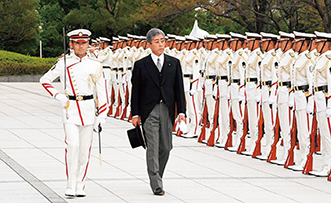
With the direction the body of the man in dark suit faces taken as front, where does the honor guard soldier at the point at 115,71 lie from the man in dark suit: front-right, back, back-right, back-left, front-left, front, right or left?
back

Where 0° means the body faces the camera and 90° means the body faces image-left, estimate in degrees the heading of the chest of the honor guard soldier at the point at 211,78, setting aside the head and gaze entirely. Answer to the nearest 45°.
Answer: approximately 45°

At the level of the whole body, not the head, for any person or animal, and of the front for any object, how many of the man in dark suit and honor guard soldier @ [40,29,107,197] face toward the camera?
2

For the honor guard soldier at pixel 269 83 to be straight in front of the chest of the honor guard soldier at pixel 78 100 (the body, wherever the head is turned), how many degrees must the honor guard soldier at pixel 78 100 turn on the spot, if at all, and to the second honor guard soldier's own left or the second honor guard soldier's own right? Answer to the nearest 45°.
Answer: approximately 135° to the second honor guard soldier's own left

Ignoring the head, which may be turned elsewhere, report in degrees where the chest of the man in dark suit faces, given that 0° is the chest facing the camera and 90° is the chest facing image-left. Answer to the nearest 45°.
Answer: approximately 0°

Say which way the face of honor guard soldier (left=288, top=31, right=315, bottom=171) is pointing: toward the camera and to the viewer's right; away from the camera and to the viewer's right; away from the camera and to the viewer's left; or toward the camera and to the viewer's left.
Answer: toward the camera and to the viewer's left

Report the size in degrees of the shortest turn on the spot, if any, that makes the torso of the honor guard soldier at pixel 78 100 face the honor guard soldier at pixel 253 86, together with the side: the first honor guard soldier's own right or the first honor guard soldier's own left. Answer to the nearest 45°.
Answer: approximately 135° to the first honor guard soldier's own left

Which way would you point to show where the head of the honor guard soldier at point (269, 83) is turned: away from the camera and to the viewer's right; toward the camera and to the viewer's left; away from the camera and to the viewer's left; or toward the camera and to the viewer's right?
toward the camera and to the viewer's left

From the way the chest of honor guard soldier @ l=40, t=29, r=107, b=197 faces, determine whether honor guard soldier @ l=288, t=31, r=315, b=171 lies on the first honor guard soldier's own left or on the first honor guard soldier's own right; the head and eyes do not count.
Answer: on the first honor guard soldier's own left
